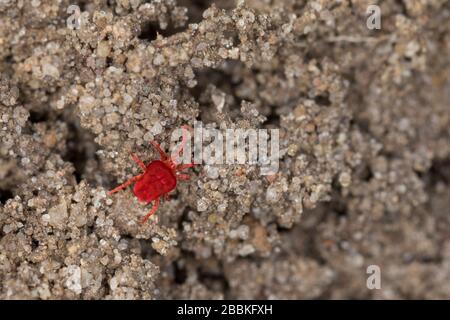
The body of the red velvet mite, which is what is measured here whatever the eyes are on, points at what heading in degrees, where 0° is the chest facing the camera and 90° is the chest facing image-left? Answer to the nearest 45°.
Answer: approximately 225°
